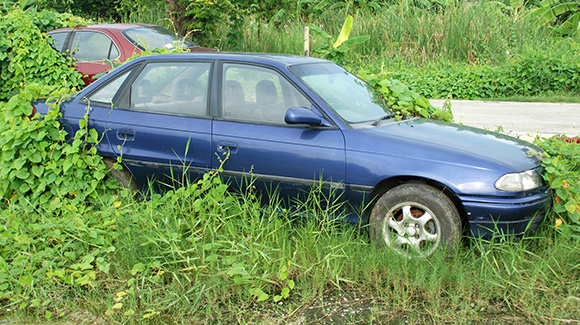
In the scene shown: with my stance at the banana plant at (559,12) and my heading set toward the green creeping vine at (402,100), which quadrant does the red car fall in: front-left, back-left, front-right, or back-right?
front-right

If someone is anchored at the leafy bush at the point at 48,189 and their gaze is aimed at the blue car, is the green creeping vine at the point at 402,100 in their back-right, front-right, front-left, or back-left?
front-left

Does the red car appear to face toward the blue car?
no

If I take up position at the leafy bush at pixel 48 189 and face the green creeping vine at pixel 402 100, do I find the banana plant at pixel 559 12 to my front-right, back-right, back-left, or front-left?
front-left

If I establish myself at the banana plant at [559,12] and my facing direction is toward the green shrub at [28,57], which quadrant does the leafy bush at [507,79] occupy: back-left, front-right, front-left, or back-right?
front-left
